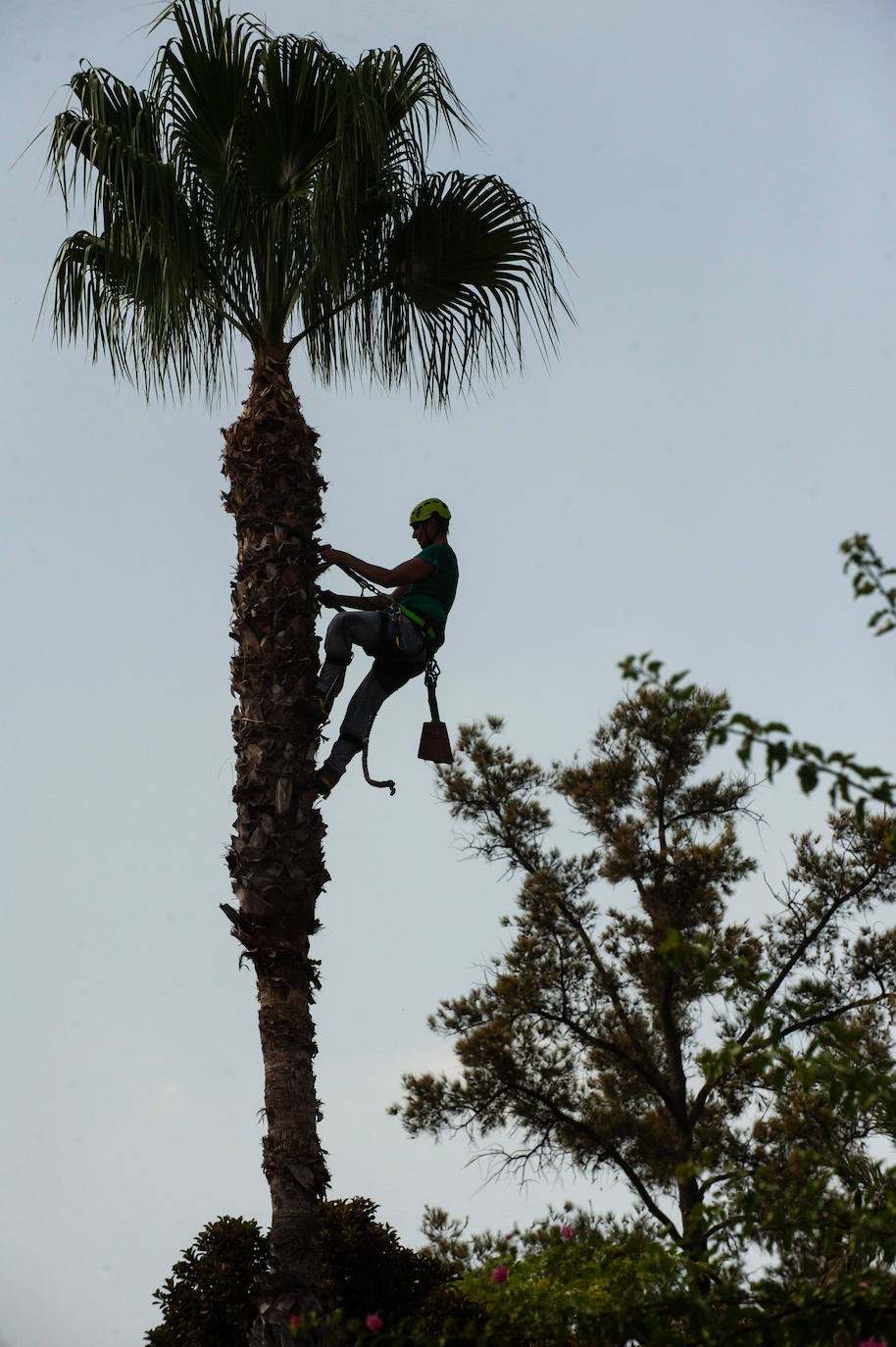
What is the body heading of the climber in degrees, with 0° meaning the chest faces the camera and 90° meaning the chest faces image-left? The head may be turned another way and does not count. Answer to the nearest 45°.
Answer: approximately 90°

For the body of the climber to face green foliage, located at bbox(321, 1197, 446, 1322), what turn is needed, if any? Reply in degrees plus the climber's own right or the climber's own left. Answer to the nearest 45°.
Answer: approximately 90° to the climber's own right

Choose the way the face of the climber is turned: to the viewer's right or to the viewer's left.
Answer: to the viewer's left

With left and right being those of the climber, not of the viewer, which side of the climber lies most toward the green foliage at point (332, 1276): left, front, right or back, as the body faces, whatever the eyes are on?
right

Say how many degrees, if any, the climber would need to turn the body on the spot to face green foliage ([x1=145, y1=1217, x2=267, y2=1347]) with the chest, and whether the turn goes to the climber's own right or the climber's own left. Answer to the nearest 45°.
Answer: approximately 45° to the climber's own right
